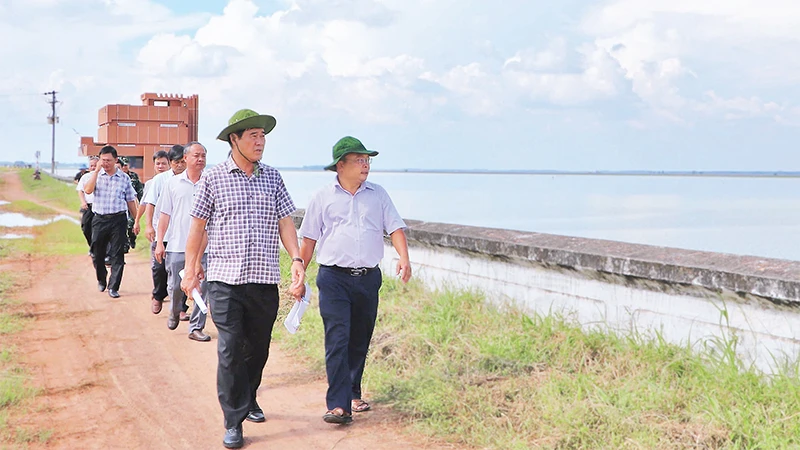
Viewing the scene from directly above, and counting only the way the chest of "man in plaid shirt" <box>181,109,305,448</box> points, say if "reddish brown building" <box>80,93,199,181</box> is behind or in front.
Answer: behind

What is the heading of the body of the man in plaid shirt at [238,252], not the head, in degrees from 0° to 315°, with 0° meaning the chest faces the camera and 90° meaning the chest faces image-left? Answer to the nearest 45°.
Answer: approximately 0°

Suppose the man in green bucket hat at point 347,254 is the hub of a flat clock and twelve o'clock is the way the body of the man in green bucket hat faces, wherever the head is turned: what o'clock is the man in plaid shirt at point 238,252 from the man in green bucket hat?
The man in plaid shirt is roughly at 2 o'clock from the man in green bucket hat.

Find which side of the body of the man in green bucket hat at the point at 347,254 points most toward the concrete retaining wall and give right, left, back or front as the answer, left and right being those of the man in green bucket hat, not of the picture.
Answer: left

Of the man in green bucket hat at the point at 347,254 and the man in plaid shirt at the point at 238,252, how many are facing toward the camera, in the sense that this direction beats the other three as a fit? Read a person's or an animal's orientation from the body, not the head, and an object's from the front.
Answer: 2

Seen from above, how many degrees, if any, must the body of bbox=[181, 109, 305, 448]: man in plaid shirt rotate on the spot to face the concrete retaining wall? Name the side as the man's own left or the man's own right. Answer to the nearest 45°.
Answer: approximately 90° to the man's own left
